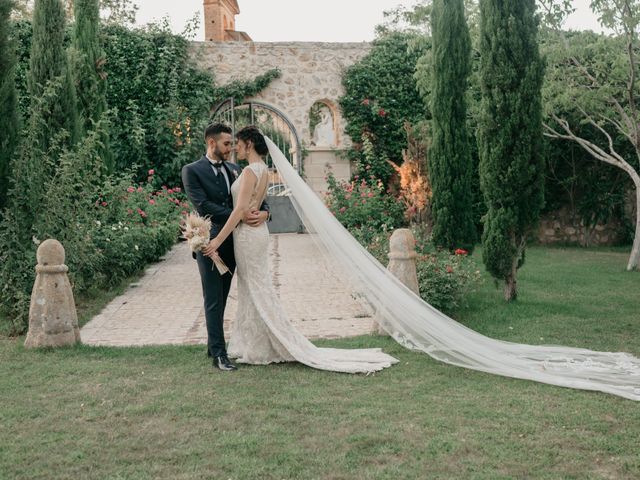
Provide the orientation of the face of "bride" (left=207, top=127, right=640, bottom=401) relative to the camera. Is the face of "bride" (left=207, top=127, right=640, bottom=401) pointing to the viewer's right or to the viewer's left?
to the viewer's left

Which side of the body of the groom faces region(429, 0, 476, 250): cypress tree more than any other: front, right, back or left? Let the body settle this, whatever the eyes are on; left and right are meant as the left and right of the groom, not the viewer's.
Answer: left

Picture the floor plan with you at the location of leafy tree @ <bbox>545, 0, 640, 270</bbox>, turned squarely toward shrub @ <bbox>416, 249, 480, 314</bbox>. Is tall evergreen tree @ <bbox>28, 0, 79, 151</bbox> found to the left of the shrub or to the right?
right

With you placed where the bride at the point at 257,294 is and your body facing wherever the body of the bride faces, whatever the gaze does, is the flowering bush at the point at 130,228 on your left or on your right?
on your right

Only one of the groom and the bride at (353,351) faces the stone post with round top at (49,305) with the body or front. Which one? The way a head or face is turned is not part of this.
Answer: the bride

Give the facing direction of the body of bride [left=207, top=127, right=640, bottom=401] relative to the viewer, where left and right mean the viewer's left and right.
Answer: facing to the left of the viewer

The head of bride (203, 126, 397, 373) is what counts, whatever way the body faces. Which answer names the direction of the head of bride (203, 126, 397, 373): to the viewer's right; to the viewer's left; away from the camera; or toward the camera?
to the viewer's left
